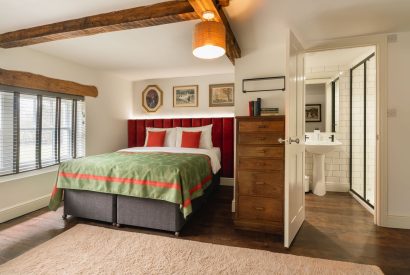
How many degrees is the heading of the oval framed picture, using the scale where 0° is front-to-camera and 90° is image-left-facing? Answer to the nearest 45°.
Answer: approximately 0°

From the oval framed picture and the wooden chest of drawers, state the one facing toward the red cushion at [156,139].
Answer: the oval framed picture

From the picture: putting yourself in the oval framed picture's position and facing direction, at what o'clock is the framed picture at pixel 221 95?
The framed picture is roughly at 10 o'clock from the oval framed picture.

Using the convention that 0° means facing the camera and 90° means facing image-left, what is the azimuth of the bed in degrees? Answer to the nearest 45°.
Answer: approximately 45°
